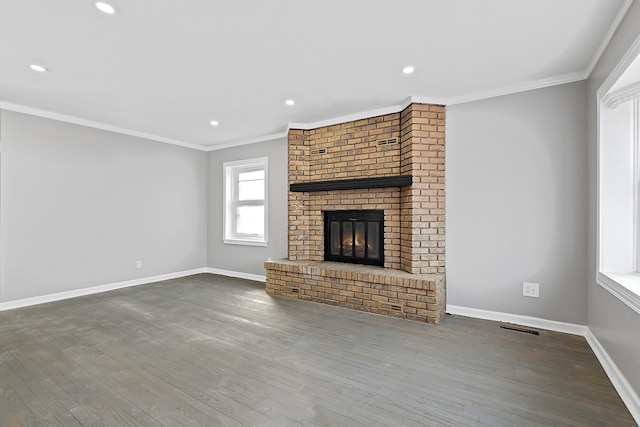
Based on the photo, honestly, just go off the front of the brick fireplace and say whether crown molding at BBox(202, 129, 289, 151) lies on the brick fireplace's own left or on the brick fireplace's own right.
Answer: on the brick fireplace's own right

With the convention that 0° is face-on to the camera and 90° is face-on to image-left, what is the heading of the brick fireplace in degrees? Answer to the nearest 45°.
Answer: approximately 45°

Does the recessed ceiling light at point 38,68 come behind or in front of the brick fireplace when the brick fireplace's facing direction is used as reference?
in front

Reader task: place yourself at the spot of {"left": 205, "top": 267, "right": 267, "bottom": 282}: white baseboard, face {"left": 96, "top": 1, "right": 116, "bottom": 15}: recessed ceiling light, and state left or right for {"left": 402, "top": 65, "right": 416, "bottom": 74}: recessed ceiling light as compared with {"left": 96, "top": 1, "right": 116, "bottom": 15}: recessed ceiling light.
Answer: left

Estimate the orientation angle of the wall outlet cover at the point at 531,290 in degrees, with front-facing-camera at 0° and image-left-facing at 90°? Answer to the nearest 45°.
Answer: approximately 0°

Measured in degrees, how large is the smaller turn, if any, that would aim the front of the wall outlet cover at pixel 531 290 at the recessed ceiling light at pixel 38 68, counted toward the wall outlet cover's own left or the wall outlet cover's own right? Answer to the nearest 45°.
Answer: approximately 45° to the wall outlet cover's own right

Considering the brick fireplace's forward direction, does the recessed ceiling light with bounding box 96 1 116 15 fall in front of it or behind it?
in front

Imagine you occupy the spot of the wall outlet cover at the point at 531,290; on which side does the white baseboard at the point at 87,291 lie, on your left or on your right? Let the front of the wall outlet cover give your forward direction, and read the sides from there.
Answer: on your right
